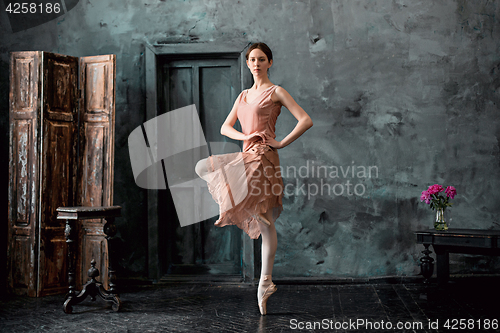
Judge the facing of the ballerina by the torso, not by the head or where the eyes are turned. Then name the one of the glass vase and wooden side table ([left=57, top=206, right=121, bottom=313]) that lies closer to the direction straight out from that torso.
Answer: the wooden side table

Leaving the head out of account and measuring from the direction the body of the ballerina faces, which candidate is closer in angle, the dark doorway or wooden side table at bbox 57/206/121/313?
the wooden side table

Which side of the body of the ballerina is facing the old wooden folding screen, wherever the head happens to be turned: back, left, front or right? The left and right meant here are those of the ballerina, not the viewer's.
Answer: right

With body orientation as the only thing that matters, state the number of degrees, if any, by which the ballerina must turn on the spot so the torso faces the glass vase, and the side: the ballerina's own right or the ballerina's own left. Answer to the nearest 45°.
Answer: approximately 180°

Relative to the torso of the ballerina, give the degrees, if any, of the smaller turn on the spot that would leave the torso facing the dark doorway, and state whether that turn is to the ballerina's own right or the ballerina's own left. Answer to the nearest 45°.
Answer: approximately 135° to the ballerina's own right

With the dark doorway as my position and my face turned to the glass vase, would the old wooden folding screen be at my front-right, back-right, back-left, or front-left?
back-right

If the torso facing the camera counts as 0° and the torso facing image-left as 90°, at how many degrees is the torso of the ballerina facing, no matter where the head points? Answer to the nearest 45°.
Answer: approximately 45°
